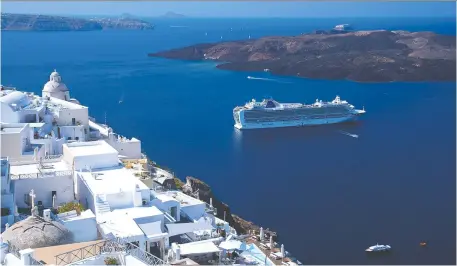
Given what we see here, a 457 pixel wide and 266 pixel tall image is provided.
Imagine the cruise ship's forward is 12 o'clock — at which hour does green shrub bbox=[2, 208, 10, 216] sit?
The green shrub is roughly at 5 o'clock from the cruise ship.

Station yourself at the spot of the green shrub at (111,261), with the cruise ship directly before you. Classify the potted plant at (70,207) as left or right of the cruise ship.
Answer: left

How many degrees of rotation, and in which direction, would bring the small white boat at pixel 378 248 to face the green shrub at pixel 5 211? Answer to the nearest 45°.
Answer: approximately 45° to its left

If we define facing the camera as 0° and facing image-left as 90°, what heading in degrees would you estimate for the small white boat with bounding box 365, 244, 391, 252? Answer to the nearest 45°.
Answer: approximately 90°

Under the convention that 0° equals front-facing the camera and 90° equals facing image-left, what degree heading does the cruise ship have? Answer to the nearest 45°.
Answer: approximately 225°

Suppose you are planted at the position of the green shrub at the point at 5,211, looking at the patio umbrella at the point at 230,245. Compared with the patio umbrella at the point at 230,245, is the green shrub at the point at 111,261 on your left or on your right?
right

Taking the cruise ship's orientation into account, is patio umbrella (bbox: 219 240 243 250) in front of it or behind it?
behind
